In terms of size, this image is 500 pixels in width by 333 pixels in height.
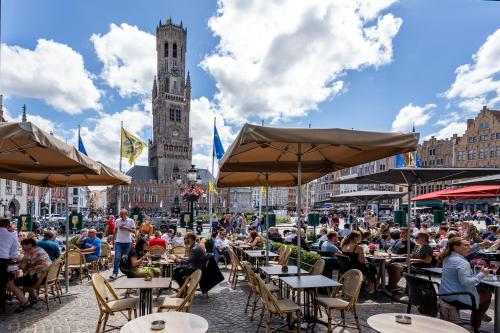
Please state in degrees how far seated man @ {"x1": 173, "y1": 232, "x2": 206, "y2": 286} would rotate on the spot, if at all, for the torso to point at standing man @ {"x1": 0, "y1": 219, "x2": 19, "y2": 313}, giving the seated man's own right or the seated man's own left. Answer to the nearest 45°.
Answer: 0° — they already face them

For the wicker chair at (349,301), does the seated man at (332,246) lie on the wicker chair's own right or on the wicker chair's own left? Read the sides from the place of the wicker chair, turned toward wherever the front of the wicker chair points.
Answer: on the wicker chair's own right

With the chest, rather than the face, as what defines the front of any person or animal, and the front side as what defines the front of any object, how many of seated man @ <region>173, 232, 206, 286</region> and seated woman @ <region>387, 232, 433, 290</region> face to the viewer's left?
2

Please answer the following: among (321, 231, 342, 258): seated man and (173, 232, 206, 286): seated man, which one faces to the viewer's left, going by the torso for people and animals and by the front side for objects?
(173, 232, 206, 286): seated man

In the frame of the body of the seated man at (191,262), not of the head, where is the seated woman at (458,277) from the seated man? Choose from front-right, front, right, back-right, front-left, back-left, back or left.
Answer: back-left

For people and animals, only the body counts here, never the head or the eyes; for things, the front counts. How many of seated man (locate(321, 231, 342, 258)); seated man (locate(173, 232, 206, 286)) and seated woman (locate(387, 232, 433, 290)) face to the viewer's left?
2

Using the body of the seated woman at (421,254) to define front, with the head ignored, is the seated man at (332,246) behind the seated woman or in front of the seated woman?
in front

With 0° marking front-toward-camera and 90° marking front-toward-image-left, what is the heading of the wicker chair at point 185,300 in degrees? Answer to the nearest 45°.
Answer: approximately 45°

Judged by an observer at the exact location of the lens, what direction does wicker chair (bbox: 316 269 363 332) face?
facing the viewer and to the left of the viewer

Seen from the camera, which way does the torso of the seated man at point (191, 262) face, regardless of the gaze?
to the viewer's left

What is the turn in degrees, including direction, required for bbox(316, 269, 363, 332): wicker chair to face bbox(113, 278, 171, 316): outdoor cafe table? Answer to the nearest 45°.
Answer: approximately 45° to its right

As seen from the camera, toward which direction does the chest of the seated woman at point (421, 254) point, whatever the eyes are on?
to the viewer's left
